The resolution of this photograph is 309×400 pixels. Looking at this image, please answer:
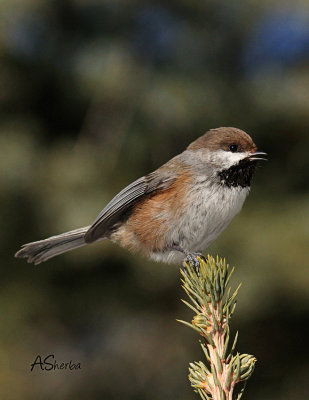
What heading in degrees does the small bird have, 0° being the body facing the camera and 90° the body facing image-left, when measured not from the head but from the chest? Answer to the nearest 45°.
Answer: approximately 270°
